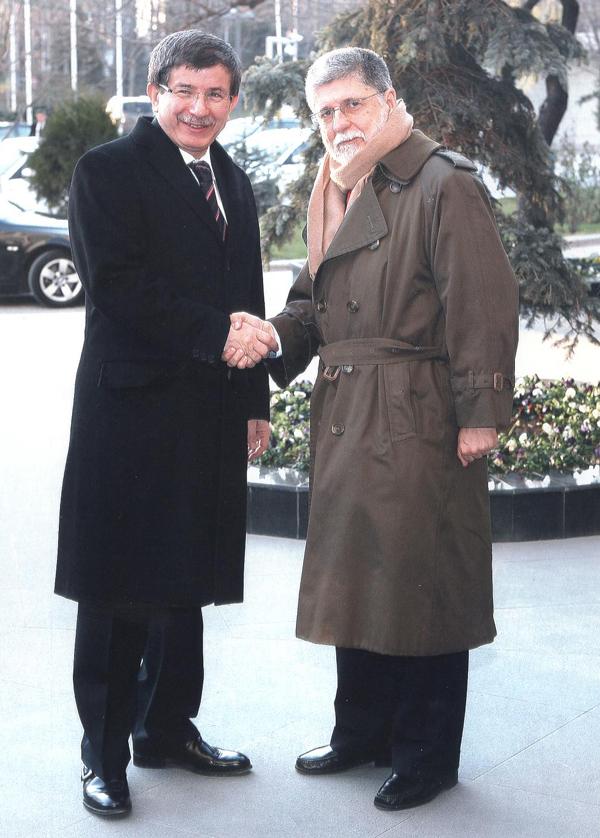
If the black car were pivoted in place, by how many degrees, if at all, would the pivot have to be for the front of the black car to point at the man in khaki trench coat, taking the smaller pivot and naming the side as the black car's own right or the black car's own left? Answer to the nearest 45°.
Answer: approximately 90° to the black car's own right

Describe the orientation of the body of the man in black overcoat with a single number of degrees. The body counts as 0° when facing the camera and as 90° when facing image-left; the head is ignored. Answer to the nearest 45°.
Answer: approximately 315°

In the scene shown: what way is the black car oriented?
to the viewer's right

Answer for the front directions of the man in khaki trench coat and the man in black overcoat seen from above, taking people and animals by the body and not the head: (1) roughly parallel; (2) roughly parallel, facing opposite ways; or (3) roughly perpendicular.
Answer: roughly perpendicular

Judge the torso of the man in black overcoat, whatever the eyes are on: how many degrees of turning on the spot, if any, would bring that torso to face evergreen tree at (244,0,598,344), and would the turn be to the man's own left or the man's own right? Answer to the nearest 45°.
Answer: approximately 90° to the man's own left

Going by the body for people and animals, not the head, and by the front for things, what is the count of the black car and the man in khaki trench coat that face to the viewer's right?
1

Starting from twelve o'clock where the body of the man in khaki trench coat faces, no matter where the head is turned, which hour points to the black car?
The black car is roughly at 4 o'clock from the man in khaki trench coat.

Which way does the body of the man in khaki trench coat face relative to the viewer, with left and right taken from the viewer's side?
facing the viewer and to the left of the viewer

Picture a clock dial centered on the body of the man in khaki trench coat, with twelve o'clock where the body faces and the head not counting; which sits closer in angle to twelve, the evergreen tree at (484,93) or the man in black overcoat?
the man in black overcoat

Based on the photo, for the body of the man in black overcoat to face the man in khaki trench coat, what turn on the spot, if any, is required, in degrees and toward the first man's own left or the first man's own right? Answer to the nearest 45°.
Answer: approximately 45° to the first man's own left

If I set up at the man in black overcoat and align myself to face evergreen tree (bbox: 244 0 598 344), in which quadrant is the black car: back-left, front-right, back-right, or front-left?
front-left
